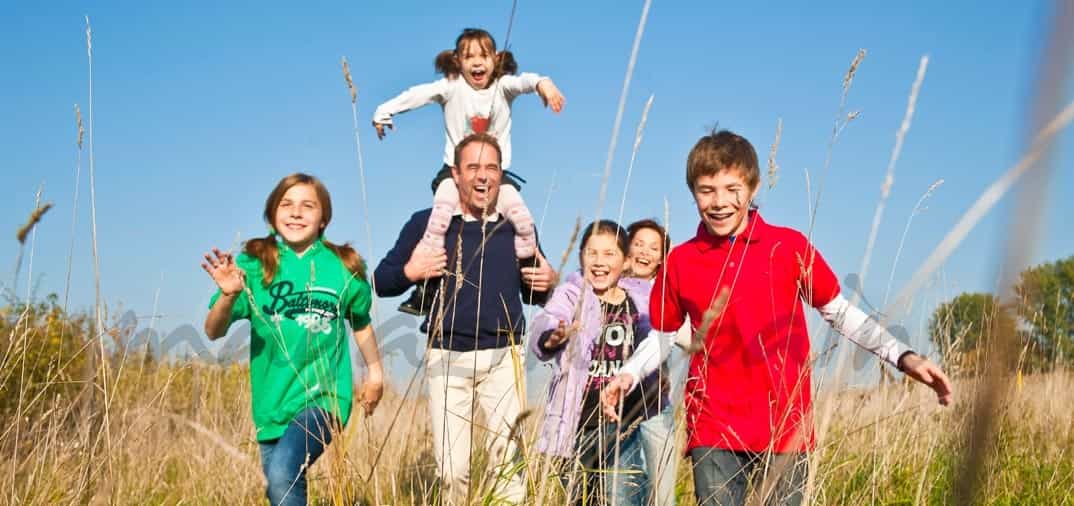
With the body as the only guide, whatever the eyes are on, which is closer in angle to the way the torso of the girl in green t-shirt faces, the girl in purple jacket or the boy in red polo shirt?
the boy in red polo shirt

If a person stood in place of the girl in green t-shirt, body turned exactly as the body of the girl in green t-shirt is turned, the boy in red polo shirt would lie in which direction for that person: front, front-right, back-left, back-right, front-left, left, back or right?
front-left

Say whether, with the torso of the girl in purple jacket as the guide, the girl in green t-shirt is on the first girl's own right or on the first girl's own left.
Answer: on the first girl's own right

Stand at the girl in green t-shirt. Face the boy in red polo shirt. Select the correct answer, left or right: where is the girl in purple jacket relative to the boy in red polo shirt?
left

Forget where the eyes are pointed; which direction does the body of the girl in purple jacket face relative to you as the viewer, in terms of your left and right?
facing the viewer

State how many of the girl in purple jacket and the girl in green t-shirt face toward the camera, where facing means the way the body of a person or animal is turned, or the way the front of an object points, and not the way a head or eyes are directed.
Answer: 2

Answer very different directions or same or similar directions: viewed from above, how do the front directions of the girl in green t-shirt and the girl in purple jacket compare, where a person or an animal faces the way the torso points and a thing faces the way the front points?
same or similar directions

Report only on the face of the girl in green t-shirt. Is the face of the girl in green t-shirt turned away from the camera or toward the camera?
toward the camera

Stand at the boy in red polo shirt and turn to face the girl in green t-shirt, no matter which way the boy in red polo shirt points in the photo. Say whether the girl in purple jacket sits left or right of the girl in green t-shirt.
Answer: right

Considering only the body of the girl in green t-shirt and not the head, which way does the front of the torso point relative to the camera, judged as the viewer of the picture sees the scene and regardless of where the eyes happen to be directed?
toward the camera
